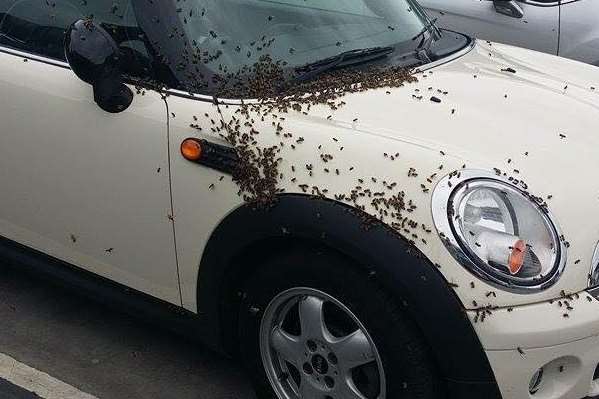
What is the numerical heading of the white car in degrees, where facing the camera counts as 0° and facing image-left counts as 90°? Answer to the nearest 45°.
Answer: approximately 315°
